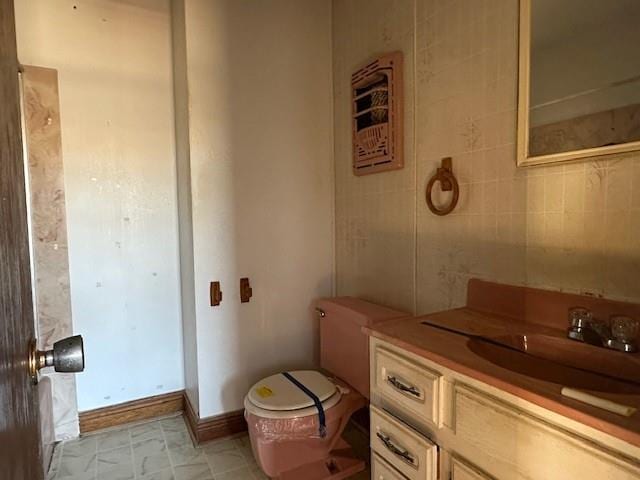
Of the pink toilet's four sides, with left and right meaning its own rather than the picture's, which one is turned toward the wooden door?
front

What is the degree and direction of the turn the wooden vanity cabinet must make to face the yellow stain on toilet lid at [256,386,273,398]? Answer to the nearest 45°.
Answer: approximately 90° to its right

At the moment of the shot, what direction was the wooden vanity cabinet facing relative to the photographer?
facing the viewer and to the left of the viewer

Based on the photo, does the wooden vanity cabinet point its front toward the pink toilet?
no

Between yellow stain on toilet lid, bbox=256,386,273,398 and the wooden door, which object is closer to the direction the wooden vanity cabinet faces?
the wooden door

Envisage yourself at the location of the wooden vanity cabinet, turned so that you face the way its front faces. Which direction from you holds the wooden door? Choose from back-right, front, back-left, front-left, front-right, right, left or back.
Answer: front

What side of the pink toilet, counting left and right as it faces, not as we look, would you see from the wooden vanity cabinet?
left

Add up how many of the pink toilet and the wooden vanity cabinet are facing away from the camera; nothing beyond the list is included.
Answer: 0

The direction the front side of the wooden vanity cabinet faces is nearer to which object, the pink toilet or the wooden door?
the wooden door
